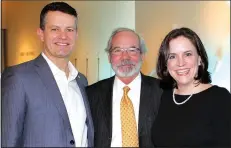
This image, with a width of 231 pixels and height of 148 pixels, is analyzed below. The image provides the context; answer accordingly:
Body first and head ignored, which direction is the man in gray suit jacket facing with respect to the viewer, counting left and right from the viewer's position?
facing the viewer and to the right of the viewer

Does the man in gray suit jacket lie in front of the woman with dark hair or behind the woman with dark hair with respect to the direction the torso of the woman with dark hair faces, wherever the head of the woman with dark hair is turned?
in front

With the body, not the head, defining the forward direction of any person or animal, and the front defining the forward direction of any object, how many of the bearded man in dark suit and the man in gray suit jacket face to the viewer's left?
0

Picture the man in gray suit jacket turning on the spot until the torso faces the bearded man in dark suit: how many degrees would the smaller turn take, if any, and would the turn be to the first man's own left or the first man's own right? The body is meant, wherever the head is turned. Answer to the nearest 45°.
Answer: approximately 90° to the first man's own left

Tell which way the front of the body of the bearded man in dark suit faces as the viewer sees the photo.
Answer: toward the camera

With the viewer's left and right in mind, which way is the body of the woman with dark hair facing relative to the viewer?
facing the viewer and to the left of the viewer

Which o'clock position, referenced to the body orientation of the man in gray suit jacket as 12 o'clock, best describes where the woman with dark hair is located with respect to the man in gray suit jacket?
The woman with dark hair is roughly at 10 o'clock from the man in gray suit jacket.

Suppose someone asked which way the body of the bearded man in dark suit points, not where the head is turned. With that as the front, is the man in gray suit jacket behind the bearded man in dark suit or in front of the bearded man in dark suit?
in front

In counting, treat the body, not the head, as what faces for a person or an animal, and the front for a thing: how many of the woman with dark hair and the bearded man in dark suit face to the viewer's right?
0
